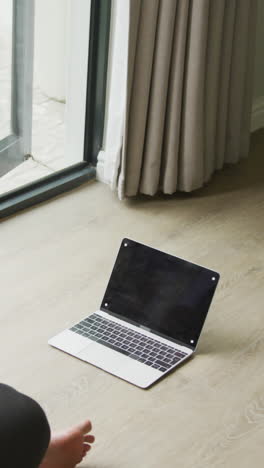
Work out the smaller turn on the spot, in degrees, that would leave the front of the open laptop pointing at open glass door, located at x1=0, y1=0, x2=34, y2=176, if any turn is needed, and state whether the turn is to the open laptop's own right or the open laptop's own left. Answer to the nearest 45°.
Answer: approximately 90° to the open laptop's own right

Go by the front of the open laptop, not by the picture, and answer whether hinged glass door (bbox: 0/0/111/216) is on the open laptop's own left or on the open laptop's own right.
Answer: on the open laptop's own right

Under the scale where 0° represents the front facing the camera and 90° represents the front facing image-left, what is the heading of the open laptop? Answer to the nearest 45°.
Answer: approximately 45°

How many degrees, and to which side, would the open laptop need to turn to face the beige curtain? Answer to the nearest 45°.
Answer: approximately 135° to its right

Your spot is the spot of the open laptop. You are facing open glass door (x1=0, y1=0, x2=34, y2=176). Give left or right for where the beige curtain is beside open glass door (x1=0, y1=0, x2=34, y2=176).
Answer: right
